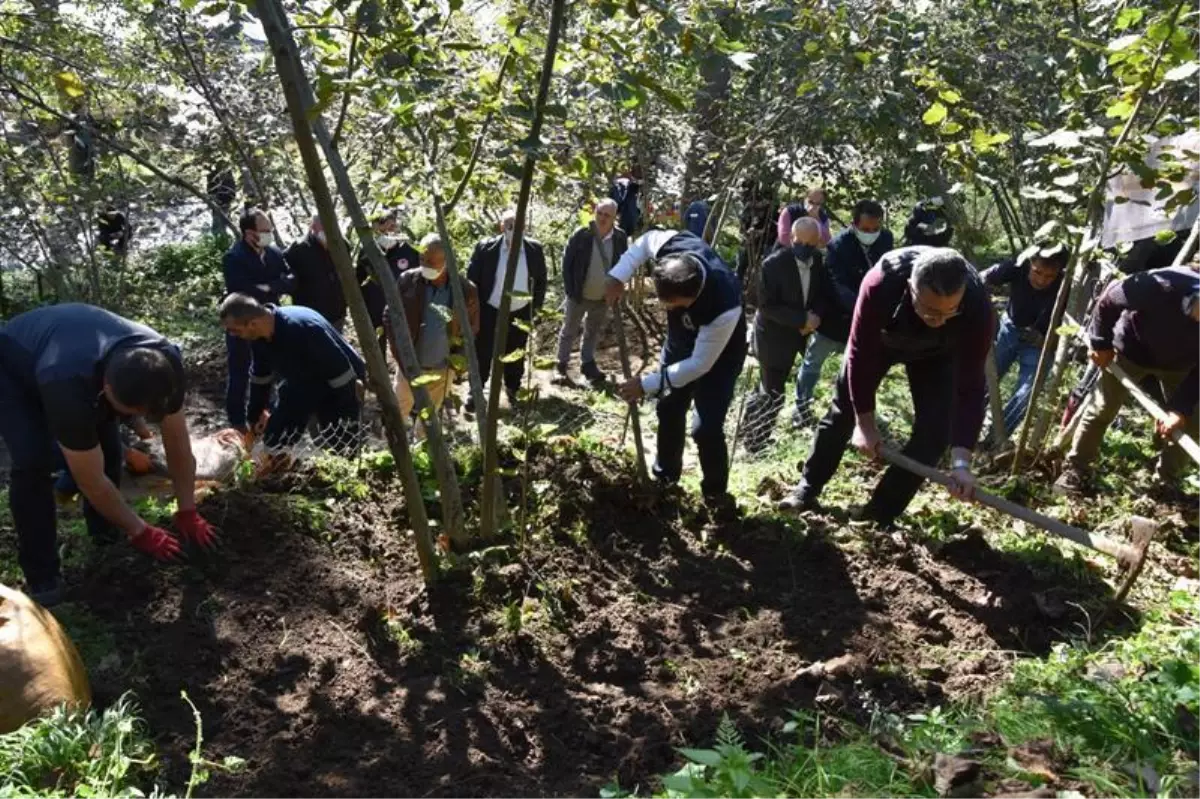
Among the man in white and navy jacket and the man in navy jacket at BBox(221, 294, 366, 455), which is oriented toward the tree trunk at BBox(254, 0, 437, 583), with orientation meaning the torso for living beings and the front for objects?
the man in white and navy jacket

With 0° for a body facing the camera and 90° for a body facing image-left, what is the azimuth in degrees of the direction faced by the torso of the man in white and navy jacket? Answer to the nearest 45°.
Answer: approximately 45°

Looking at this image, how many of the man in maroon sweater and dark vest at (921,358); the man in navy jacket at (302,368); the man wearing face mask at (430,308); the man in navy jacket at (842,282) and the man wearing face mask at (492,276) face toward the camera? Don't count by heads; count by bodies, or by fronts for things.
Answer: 4

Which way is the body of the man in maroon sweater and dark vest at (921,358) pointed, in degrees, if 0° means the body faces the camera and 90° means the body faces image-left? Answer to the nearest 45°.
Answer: approximately 0°

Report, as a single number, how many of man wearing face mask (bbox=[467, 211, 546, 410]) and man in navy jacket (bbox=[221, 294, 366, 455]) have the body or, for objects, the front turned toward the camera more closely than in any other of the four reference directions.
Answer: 1

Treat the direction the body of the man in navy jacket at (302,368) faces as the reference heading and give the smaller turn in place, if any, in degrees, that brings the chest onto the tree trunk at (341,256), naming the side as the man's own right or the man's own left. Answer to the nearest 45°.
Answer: approximately 90° to the man's own left

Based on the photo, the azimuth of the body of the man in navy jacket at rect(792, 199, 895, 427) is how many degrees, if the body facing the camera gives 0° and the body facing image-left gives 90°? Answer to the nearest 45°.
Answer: approximately 0°

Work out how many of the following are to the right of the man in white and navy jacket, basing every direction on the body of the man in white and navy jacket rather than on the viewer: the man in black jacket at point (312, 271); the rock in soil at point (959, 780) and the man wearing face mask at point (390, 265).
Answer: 2

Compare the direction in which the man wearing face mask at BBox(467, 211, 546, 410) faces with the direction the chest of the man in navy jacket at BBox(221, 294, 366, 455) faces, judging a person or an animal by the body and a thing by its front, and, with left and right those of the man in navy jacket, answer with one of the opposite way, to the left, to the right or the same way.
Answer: to the left

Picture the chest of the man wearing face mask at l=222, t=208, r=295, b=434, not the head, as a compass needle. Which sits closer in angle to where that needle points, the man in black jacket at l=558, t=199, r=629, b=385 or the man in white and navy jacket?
the man in white and navy jacket

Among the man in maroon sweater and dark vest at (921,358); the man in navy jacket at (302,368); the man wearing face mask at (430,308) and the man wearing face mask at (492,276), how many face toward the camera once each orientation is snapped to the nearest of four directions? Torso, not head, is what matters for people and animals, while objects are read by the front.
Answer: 3
